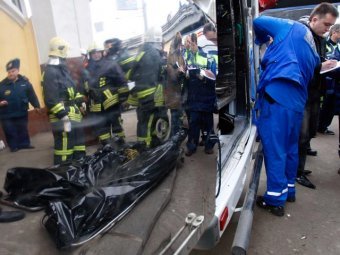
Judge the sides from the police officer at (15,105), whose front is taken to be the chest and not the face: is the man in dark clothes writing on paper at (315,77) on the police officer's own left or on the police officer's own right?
on the police officer's own left

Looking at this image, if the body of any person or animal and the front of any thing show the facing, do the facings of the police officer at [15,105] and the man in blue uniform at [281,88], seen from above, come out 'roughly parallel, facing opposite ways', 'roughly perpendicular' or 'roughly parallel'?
roughly parallel, facing opposite ways

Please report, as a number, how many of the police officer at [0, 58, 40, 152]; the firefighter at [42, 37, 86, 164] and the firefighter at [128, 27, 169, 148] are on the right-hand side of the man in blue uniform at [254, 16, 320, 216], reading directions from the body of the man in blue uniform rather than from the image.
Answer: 0

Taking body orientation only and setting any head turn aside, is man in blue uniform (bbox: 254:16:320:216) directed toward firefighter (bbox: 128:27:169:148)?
yes

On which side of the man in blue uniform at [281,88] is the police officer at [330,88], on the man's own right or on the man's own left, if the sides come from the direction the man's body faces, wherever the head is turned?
on the man's own right

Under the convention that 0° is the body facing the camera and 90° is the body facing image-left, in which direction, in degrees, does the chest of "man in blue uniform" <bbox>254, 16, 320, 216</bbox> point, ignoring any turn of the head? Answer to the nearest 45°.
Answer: approximately 135°

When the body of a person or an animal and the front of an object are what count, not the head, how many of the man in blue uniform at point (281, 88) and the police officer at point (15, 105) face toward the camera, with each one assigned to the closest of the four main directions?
1

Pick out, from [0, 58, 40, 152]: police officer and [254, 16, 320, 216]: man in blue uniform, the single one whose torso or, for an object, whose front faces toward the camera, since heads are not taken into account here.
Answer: the police officer

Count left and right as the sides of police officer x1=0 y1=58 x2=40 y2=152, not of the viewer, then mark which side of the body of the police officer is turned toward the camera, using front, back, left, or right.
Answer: front

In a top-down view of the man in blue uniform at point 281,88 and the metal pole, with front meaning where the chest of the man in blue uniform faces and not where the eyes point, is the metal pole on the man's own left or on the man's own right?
on the man's own left
